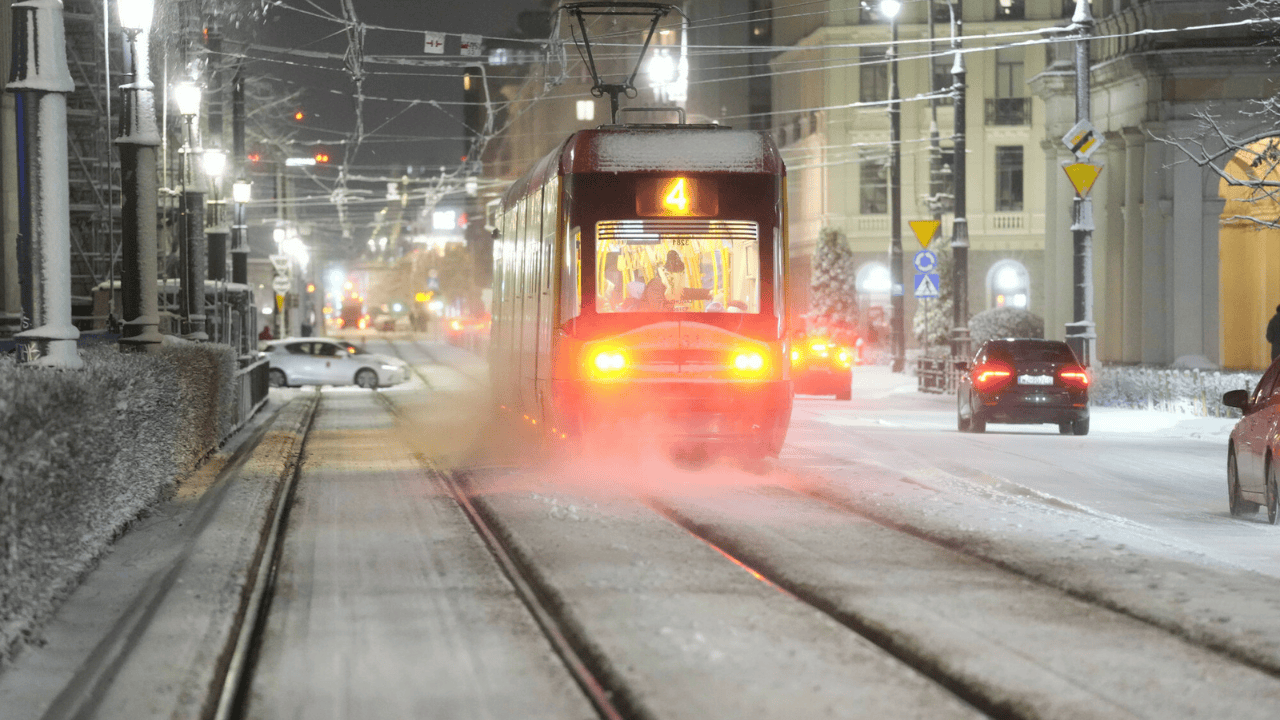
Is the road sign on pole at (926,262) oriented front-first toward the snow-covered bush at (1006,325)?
no

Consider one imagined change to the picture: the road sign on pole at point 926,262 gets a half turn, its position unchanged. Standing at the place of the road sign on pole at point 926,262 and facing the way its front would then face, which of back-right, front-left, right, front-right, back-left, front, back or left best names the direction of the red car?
back

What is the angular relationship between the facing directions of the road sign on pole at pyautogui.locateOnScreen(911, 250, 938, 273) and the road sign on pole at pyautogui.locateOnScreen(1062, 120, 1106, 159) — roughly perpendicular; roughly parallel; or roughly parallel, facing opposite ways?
roughly parallel

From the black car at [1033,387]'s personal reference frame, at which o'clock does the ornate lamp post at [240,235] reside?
The ornate lamp post is roughly at 10 o'clock from the black car.

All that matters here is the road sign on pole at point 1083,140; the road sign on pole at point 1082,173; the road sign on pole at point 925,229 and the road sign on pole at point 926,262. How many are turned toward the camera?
4

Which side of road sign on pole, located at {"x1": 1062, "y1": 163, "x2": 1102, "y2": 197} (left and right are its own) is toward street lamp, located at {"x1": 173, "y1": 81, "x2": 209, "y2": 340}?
right

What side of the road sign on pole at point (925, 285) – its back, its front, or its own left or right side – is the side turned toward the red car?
front

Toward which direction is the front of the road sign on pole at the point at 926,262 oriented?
toward the camera

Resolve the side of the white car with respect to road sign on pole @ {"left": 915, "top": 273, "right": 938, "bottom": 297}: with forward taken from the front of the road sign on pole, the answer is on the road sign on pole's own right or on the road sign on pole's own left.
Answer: on the road sign on pole's own right

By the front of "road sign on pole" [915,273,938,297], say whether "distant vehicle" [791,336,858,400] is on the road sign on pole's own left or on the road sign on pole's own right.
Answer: on the road sign on pole's own right

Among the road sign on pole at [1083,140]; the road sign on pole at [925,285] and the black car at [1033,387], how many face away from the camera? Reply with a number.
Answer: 1

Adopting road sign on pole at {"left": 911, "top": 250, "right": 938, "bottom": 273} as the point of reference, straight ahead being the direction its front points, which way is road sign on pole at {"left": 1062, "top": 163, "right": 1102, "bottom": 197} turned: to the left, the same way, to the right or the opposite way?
the same way

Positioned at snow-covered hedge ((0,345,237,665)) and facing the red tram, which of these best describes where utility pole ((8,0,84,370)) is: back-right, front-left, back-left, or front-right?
front-left

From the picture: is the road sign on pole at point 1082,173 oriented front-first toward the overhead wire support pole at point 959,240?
no

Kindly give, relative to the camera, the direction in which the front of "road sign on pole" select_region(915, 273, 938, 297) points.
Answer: facing the viewer

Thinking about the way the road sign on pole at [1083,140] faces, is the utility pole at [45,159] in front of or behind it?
in front

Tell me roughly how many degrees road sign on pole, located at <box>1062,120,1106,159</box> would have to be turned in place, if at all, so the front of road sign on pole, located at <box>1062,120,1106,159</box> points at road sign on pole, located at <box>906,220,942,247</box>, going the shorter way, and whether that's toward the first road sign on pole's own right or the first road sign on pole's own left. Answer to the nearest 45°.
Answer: approximately 135° to the first road sign on pole's own right

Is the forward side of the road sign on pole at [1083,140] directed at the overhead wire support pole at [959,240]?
no

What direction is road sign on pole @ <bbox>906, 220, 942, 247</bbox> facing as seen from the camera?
toward the camera

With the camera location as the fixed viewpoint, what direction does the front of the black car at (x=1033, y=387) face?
facing away from the viewer

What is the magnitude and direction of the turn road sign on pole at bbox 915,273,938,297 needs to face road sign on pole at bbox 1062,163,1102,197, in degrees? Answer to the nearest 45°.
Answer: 0° — it already faces it

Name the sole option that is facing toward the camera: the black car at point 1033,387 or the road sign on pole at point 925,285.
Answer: the road sign on pole
